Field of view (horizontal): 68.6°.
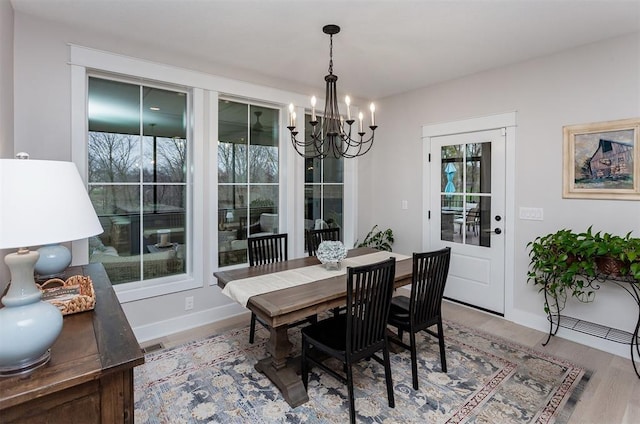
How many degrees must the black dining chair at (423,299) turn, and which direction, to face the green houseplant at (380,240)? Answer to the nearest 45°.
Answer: approximately 45° to its right

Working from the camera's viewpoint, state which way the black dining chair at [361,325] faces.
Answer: facing away from the viewer and to the left of the viewer

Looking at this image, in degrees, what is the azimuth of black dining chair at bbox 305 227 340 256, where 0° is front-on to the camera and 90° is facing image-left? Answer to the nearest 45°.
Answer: approximately 315°

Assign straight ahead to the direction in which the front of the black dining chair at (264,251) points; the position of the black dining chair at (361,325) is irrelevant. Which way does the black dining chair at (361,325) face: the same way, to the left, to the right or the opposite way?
the opposite way

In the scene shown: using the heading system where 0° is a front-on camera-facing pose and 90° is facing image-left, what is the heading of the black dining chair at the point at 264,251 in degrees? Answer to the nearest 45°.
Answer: approximately 315°

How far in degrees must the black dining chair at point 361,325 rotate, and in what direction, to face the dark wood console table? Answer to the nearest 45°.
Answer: approximately 90° to its left

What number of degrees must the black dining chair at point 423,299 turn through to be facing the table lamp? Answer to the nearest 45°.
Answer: approximately 90° to its left

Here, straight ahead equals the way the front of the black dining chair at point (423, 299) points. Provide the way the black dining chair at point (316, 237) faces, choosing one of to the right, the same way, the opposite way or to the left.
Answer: the opposite way

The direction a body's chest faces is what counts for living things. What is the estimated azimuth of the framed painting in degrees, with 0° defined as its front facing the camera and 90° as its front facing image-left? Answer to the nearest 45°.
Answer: approximately 45°

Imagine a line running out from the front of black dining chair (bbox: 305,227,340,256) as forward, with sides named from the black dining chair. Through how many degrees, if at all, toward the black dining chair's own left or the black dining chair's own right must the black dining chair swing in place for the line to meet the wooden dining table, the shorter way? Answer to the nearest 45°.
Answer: approximately 45° to the black dining chair's own right

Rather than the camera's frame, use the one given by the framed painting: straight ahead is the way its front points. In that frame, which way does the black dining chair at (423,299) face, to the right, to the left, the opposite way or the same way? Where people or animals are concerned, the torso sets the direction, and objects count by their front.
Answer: to the right
